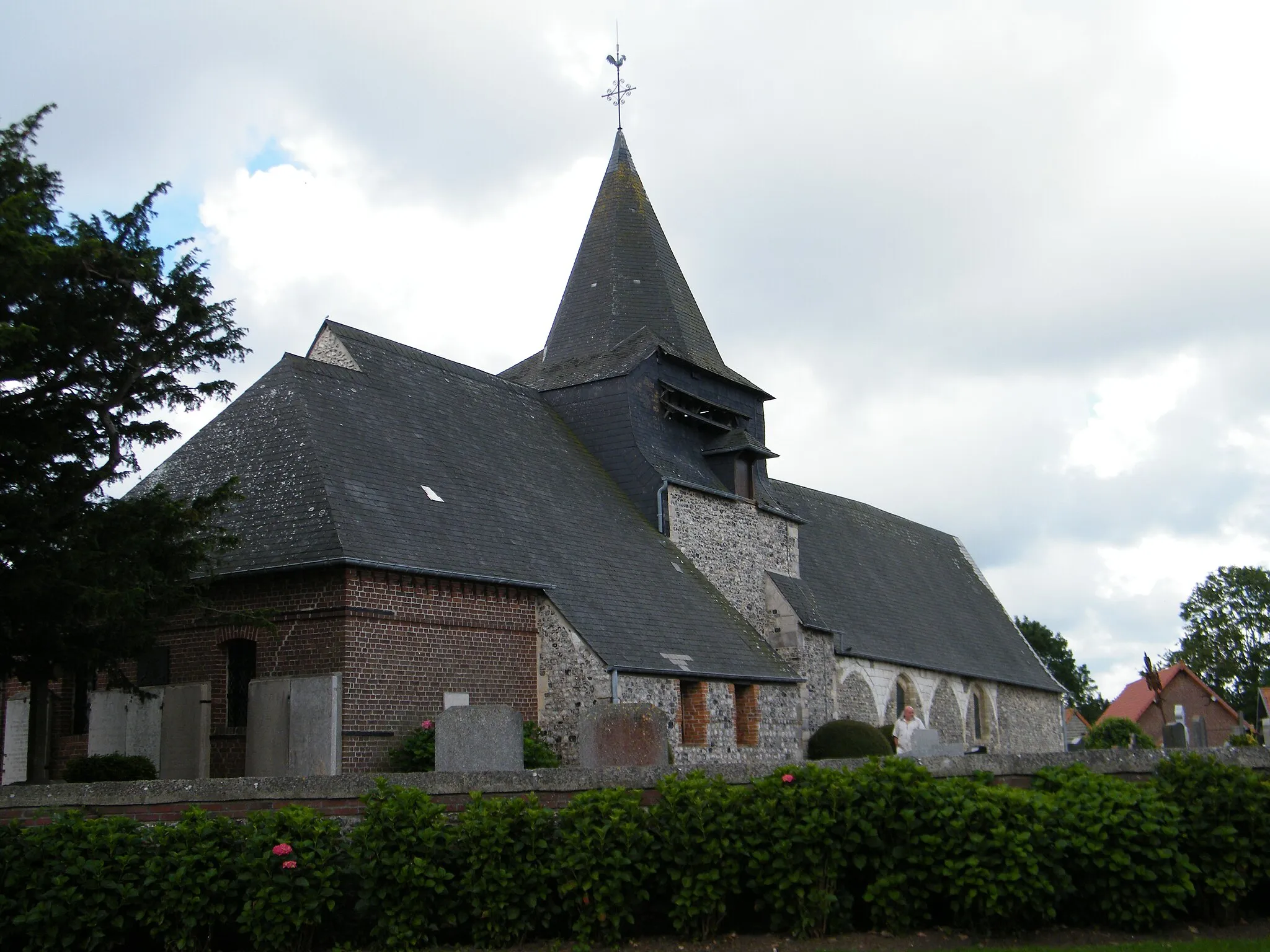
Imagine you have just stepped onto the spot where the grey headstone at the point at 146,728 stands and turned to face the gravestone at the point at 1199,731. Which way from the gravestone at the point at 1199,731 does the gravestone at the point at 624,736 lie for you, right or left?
right
